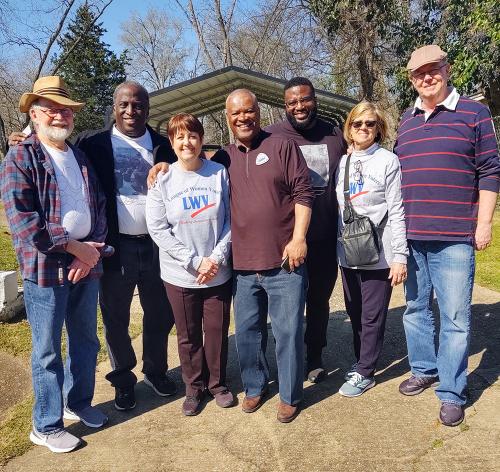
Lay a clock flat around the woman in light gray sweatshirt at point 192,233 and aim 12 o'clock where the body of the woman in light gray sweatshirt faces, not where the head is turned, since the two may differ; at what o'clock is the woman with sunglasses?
The woman with sunglasses is roughly at 9 o'clock from the woman in light gray sweatshirt.

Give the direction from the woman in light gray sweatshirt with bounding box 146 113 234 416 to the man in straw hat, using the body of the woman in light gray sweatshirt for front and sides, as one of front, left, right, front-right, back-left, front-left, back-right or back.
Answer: right

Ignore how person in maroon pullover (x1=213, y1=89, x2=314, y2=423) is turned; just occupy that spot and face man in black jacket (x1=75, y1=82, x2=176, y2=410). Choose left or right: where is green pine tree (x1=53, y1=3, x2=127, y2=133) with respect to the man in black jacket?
right

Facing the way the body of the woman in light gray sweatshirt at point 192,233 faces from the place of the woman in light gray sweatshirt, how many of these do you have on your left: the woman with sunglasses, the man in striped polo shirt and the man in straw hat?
2

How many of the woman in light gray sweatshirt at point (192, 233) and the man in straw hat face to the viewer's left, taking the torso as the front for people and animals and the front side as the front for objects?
0

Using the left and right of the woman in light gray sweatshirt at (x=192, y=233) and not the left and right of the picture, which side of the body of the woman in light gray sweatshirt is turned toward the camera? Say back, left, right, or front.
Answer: front

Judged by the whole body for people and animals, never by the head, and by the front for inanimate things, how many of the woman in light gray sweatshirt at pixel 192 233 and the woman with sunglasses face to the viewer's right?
0

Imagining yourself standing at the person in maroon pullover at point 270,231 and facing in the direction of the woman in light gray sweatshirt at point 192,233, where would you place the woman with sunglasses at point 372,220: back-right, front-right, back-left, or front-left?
back-right

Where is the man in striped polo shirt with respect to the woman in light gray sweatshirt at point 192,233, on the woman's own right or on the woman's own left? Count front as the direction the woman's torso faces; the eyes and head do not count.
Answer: on the woman's own left

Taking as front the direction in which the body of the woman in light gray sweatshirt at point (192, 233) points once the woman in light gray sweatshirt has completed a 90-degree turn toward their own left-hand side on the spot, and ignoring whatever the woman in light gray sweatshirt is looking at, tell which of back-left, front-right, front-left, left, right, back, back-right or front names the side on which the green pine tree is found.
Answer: left

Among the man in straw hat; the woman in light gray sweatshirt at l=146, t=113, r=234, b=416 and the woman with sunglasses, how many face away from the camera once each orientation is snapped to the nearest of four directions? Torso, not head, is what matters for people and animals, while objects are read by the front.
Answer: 0

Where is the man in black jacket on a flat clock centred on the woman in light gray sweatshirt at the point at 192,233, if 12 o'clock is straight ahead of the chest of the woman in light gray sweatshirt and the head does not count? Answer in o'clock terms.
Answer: The man in black jacket is roughly at 4 o'clock from the woman in light gray sweatshirt.

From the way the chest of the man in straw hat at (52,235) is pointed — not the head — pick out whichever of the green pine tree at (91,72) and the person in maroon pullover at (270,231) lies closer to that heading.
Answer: the person in maroon pullover

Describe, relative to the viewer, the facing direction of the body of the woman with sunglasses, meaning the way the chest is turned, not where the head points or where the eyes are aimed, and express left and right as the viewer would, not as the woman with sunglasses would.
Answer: facing the viewer and to the left of the viewer
